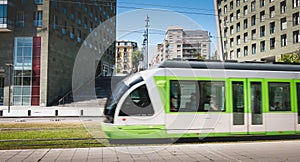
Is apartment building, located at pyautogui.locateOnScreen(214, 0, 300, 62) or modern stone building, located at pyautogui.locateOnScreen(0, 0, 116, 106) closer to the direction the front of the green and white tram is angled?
the modern stone building

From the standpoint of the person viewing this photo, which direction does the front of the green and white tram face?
facing to the left of the viewer

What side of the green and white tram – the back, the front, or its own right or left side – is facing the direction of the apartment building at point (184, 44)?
right

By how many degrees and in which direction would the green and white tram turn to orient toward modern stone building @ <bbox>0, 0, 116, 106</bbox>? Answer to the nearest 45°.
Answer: approximately 45° to its right

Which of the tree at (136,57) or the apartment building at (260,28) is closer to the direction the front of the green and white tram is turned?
the tree

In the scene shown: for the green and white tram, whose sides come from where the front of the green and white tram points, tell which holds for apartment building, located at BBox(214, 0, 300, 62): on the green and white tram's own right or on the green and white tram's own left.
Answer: on the green and white tram's own right

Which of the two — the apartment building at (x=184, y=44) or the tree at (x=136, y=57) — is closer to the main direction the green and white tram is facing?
the tree
